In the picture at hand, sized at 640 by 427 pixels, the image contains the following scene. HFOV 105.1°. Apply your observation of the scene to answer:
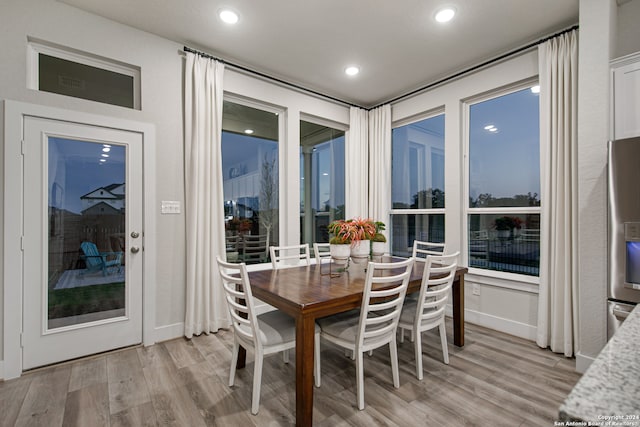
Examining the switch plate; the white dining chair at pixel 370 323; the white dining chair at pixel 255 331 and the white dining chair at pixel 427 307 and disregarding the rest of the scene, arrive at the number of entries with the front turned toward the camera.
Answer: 1

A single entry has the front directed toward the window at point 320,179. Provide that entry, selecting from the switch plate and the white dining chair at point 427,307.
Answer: the white dining chair

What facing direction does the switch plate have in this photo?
toward the camera

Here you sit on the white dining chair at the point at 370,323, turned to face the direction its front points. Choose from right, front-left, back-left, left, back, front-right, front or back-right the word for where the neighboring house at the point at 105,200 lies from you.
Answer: front-left

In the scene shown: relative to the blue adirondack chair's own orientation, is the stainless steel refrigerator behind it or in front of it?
in front

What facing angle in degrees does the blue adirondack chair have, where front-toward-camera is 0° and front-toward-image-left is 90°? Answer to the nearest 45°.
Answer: approximately 315°

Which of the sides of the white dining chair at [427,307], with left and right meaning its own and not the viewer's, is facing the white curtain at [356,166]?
front

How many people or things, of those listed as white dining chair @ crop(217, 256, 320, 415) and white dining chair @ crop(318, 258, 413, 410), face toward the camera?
0

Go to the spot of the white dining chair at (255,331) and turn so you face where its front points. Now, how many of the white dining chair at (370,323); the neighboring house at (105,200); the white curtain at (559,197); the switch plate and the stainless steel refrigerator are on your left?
2

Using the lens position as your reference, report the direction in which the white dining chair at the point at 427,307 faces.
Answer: facing away from the viewer and to the left of the viewer

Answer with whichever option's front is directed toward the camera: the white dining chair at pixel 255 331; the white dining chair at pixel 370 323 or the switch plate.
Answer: the switch plate

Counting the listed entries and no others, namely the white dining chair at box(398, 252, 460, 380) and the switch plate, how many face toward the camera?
1

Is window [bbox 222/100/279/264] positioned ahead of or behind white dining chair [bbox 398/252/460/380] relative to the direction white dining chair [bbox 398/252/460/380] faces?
ahead

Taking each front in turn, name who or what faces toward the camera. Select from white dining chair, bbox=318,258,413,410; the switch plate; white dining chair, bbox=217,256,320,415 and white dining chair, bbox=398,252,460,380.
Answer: the switch plate

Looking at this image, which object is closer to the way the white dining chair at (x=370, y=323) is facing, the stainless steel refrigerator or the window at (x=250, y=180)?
the window

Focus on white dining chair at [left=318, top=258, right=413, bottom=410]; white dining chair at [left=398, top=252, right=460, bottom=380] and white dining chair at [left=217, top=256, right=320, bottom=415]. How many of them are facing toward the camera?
0
